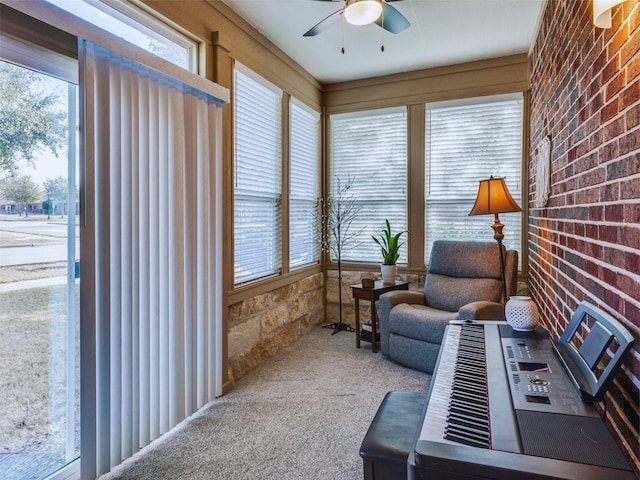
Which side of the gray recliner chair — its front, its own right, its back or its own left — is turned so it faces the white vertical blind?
front

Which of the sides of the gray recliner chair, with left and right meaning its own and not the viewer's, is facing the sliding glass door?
front

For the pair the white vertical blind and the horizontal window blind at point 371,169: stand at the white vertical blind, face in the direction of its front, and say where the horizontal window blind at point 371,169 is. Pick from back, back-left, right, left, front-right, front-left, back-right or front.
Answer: left

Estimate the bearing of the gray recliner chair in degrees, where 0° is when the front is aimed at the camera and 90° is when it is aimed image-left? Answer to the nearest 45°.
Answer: approximately 45°

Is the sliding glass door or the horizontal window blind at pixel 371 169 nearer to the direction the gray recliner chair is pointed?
the sliding glass door

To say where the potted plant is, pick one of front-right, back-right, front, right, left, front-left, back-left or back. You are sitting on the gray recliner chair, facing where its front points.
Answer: right

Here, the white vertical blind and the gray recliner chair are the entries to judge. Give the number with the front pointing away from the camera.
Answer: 0

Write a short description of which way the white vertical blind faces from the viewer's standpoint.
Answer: facing the viewer and to the right of the viewer

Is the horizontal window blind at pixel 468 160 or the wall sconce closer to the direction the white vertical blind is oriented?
the wall sconce

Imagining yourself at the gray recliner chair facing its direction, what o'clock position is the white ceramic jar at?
The white ceramic jar is roughly at 10 o'clock from the gray recliner chair.

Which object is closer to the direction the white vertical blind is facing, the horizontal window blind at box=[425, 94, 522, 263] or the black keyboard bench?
the black keyboard bench
